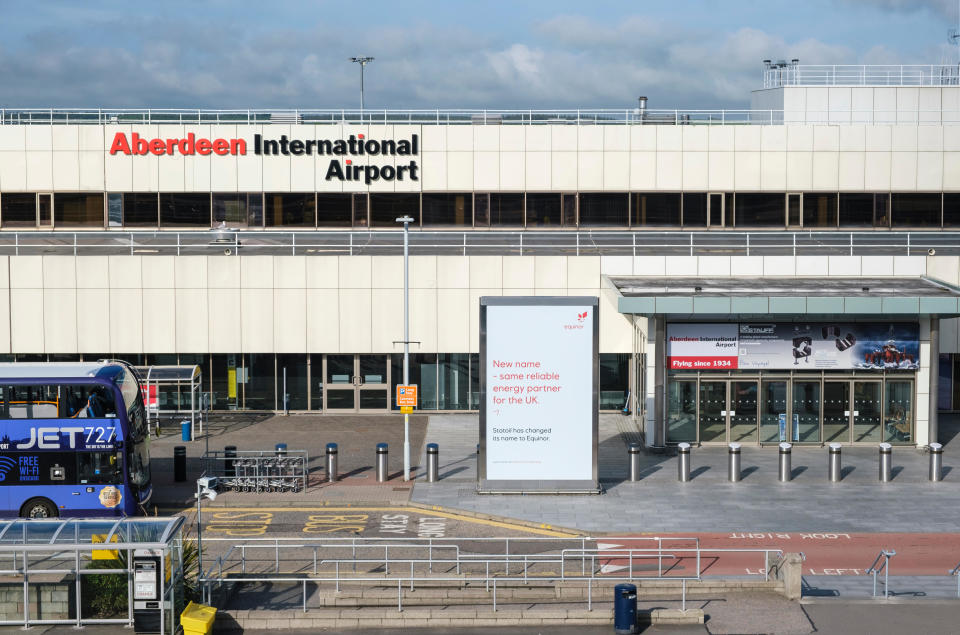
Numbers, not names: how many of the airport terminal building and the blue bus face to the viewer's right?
1

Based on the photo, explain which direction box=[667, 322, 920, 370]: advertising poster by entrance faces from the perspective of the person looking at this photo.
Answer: facing the viewer

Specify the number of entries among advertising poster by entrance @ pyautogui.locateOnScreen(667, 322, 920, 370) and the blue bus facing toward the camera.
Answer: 1

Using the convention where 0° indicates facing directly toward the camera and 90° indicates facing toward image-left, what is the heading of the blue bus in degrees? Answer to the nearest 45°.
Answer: approximately 270°

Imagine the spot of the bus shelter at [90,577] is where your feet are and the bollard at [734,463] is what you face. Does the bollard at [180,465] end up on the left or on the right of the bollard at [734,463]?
left

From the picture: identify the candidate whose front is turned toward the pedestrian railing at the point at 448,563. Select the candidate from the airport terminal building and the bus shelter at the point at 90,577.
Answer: the airport terminal building

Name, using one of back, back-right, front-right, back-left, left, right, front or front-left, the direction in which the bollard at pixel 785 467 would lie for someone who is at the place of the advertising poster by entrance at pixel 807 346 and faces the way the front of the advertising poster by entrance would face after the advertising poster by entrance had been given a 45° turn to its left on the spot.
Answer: front-right

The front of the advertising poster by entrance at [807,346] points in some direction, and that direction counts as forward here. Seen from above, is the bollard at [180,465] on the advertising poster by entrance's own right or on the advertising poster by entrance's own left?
on the advertising poster by entrance's own right

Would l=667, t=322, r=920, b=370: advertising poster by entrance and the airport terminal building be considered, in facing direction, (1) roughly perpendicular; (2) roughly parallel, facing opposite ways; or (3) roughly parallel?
roughly parallel

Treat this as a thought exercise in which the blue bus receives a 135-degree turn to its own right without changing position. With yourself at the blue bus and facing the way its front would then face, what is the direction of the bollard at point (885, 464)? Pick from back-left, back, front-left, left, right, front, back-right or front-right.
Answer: back-left

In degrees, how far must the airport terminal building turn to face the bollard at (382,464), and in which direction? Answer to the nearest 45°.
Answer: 0° — it already faces it
